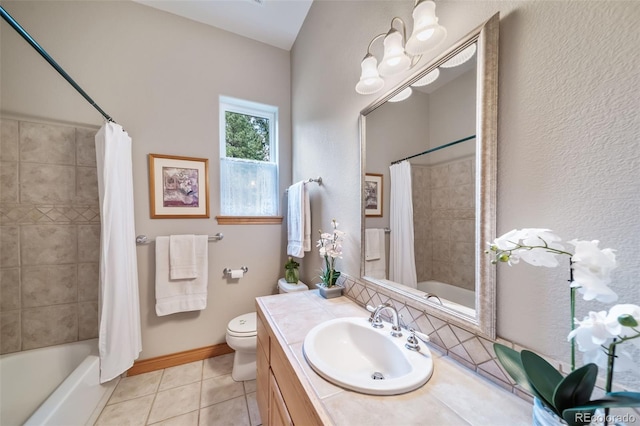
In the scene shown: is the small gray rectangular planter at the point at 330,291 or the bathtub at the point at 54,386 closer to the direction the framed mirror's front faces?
the bathtub

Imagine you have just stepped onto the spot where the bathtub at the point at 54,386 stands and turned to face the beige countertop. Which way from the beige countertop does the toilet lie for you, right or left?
left

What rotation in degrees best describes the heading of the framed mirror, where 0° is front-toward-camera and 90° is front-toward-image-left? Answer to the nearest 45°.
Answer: approximately 45°

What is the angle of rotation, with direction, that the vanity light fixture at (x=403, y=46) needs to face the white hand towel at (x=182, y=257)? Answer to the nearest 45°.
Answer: approximately 45° to its right

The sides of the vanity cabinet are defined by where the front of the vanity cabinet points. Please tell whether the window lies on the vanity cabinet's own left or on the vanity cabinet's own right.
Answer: on the vanity cabinet's own right

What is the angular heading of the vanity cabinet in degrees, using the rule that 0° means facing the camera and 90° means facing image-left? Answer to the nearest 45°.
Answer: approximately 90°

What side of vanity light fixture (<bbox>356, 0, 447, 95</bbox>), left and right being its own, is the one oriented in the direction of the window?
right

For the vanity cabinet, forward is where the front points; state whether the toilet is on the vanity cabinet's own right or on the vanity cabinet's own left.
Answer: on the vanity cabinet's own right
